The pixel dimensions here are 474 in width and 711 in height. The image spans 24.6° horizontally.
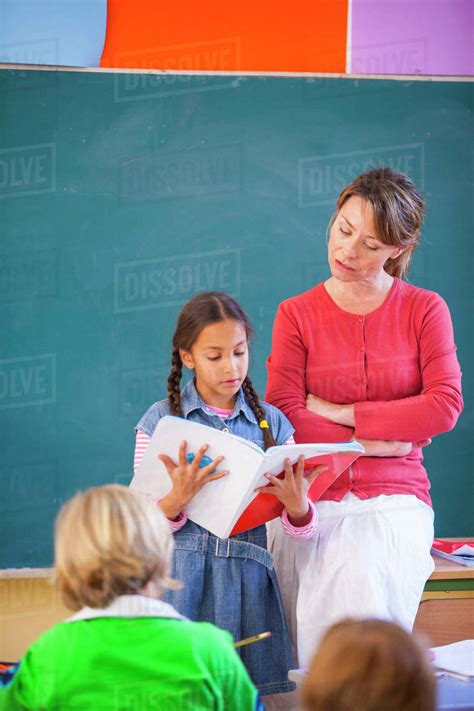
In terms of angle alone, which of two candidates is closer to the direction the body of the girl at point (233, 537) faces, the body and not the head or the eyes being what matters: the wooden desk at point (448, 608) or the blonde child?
the blonde child

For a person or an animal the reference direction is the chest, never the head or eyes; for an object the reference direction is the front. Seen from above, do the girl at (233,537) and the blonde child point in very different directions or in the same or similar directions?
very different directions

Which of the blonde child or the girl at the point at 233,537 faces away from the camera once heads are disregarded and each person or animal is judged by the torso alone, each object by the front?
the blonde child

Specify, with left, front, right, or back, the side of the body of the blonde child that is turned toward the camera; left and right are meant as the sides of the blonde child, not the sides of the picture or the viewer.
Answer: back

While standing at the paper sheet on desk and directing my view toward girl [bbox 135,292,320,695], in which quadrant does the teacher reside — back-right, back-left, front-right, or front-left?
front-right

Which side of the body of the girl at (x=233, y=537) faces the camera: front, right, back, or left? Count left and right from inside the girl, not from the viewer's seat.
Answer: front

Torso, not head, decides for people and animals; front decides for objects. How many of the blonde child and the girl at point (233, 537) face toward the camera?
1

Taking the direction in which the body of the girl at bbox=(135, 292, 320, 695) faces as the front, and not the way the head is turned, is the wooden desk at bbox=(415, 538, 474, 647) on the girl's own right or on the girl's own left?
on the girl's own left

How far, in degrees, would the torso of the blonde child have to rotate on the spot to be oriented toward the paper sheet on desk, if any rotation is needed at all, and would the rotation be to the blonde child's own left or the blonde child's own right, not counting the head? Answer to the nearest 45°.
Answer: approximately 45° to the blonde child's own right

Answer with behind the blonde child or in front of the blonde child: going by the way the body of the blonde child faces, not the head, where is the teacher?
in front

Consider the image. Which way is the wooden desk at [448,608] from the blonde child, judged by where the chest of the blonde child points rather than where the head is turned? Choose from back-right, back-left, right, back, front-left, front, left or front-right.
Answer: front-right
